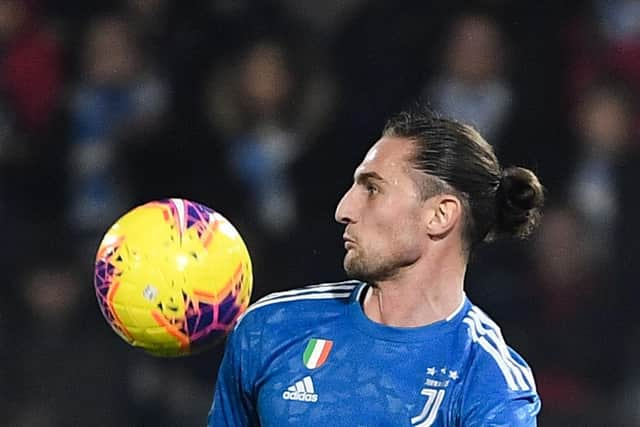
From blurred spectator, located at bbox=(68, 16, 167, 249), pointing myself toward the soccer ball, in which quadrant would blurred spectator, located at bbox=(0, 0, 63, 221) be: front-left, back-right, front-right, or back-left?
back-right

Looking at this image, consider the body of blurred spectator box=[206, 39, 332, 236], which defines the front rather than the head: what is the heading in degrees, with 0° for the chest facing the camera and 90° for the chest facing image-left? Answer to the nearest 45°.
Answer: approximately 0°

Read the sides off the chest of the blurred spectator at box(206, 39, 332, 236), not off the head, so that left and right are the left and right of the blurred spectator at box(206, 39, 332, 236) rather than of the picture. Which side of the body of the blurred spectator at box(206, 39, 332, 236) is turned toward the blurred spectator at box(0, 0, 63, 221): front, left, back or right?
right

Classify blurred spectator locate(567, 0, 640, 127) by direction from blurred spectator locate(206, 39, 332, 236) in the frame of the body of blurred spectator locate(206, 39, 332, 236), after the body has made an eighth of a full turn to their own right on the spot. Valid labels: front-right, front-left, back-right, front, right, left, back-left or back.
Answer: back-left

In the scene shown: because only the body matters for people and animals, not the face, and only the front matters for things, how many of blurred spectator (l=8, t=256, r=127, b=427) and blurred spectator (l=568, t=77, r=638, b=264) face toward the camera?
2

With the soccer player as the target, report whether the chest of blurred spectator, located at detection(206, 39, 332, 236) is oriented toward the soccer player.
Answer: yes

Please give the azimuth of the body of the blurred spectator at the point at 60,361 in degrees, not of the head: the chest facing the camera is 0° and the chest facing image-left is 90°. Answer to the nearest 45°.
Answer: approximately 0°

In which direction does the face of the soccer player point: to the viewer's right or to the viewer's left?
to the viewer's left

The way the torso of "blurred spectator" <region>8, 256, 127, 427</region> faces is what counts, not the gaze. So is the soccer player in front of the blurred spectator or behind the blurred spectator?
in front
